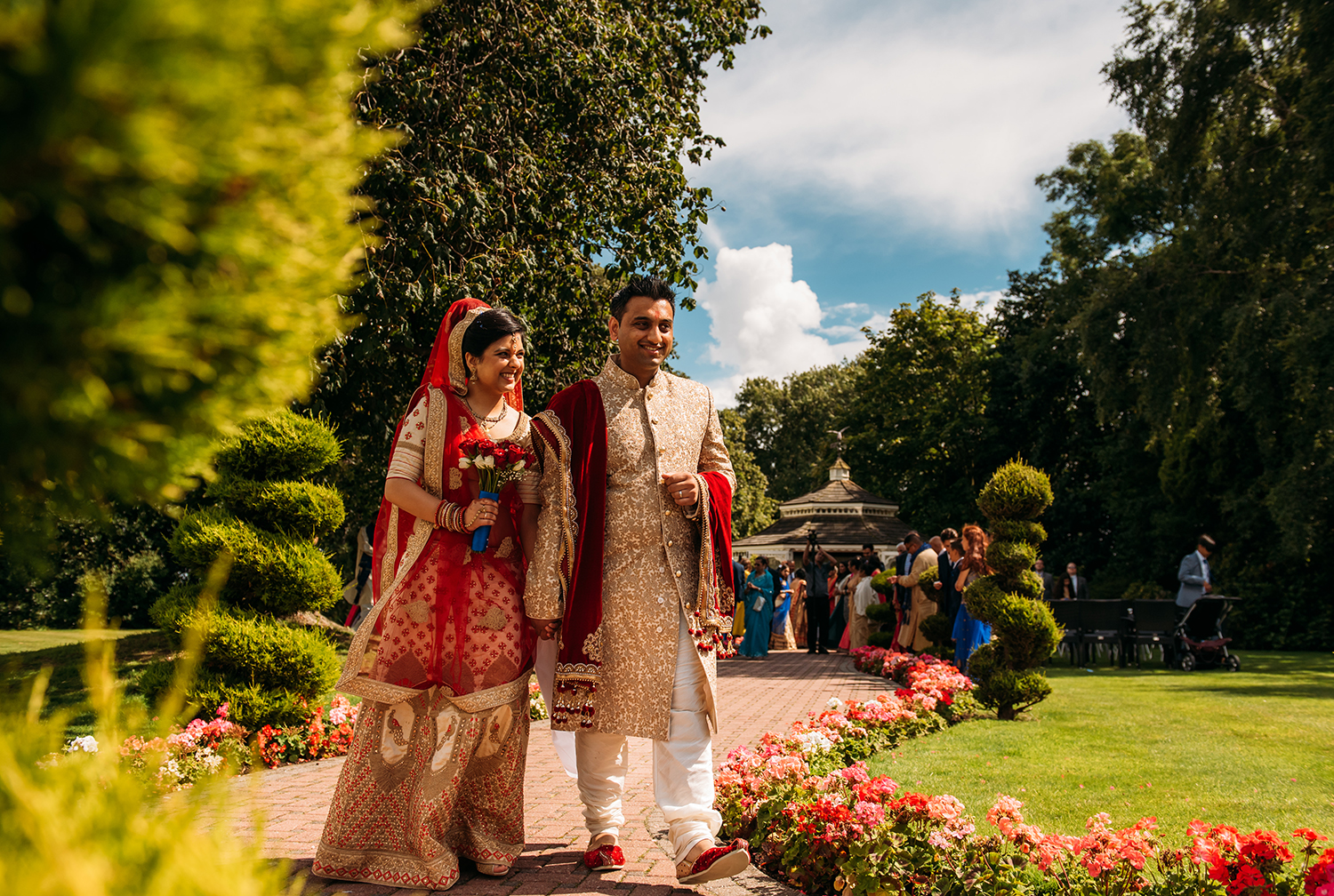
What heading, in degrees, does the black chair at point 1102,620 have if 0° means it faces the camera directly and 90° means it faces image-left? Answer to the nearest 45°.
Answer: approximately 180°

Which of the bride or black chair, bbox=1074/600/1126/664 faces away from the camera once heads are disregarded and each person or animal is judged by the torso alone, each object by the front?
the black chair

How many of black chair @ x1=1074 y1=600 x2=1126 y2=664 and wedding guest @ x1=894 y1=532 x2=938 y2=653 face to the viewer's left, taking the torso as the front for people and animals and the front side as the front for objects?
1

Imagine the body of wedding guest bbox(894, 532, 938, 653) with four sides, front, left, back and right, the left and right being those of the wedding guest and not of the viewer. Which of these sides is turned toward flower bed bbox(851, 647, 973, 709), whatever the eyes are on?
left

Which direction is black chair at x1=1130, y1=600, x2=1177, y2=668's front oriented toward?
away from the camera

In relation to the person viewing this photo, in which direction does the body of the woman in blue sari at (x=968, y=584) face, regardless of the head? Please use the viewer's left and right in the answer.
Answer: facing away from the viewer and to the left of the viewer

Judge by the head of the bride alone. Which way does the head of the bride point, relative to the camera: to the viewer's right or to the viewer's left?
to the viewer's right

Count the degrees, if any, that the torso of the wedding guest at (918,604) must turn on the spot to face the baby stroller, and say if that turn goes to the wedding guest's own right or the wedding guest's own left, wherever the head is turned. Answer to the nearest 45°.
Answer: approximately 135° to the wedding guest's own right
